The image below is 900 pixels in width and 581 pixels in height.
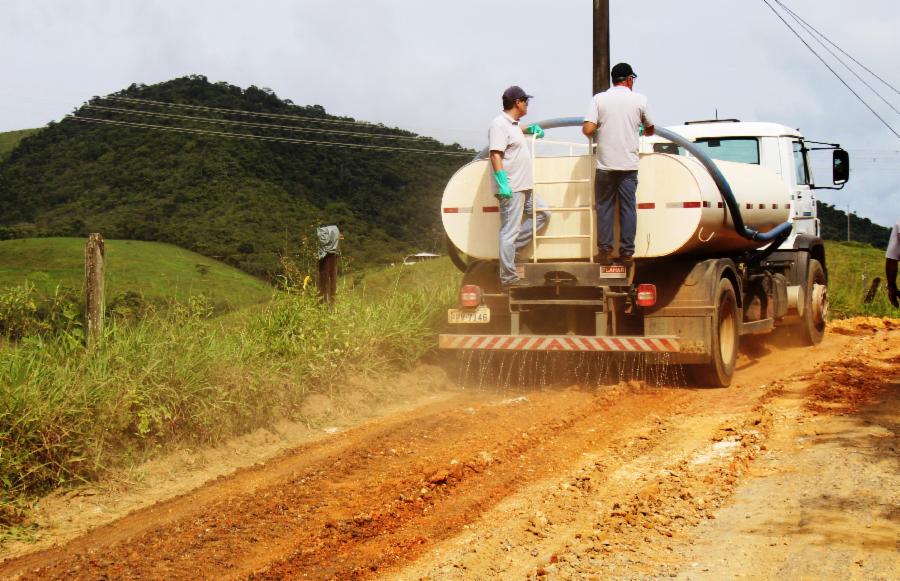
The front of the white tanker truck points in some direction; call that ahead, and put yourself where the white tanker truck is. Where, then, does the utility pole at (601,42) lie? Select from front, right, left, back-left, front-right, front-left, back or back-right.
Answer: front-left

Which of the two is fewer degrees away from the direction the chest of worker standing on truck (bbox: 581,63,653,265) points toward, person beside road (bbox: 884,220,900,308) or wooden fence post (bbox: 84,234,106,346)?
the person beside road

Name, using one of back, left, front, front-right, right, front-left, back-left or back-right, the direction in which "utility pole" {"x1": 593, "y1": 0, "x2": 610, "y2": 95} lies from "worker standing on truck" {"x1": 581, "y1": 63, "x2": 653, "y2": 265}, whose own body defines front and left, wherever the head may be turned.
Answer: front

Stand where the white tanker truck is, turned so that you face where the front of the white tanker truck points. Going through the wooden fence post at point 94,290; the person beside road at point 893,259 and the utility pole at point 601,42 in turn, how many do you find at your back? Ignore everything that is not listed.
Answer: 1

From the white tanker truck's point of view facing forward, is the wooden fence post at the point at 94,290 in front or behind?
behind

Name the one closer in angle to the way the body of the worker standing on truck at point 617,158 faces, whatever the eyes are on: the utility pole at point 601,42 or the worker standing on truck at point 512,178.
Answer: the utility pole

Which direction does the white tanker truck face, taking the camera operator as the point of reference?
facing away from the viewer and to the right of the viewer

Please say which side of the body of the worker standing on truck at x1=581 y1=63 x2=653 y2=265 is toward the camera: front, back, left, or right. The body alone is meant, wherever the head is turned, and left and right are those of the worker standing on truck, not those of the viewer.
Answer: back

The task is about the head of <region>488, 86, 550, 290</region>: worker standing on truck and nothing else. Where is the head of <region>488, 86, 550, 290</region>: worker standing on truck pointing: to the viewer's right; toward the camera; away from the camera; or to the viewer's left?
to the viewer's right

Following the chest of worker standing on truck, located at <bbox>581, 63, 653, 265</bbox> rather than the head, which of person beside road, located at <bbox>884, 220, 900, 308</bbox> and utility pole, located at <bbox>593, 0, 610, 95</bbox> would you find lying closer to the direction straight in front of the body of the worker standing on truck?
the utility pole

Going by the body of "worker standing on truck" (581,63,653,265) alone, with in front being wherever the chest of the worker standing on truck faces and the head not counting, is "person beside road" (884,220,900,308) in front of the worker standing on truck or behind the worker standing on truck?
in front
